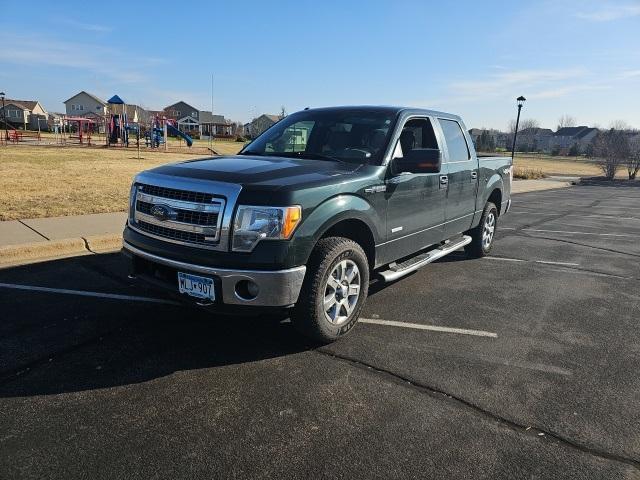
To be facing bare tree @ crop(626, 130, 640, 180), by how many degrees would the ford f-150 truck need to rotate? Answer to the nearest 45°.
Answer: approximately 180°

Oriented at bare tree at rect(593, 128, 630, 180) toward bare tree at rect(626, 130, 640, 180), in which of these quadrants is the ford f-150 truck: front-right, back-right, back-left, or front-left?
back-right

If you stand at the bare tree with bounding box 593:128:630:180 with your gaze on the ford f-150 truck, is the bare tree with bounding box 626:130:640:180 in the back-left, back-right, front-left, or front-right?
back-left

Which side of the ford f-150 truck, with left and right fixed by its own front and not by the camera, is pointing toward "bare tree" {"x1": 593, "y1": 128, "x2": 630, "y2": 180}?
back

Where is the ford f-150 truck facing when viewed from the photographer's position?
facing the viewer and to the left of the viewer
